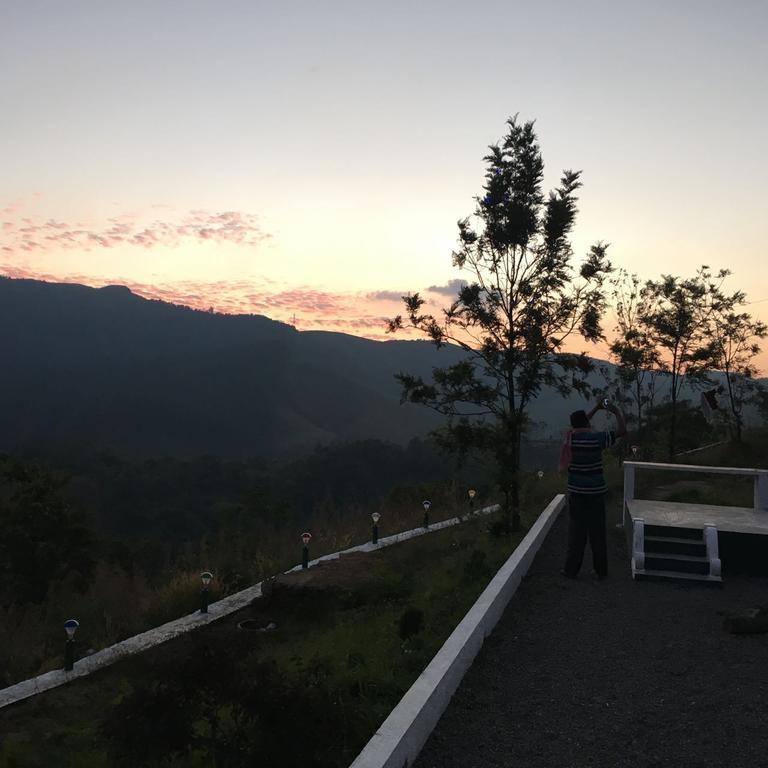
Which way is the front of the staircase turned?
toward the camera

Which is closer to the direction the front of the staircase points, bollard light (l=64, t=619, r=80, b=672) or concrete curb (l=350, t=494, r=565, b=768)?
the concrete curb

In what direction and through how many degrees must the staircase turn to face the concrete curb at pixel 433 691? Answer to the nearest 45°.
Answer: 0° — it already faces it

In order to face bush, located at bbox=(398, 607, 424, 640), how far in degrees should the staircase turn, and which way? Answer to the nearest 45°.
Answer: approximately 45° to its right

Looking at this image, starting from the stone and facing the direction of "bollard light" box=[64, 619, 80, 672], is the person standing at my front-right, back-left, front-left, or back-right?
front-right

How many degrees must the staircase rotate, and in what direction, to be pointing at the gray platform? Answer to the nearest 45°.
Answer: approximately 180°

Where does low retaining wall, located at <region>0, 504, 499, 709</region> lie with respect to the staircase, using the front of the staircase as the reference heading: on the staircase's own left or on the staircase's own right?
on the staircase's own right

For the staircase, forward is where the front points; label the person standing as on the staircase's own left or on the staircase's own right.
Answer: on the staircase's own right

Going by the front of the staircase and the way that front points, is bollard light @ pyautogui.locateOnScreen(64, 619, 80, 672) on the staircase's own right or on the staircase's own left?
on the staircase's own right

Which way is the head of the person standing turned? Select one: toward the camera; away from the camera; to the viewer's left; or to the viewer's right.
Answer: away from the camera

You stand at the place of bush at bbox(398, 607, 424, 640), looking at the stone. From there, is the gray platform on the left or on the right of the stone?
left
